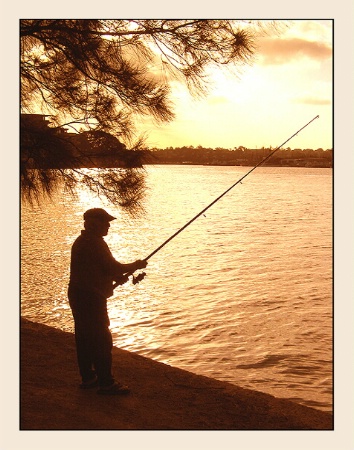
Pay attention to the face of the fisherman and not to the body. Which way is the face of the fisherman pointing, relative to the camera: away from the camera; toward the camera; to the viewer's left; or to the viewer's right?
to the viewer's right

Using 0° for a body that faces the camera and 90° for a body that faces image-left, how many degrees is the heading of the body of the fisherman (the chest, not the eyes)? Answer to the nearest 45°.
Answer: approximately 270°
